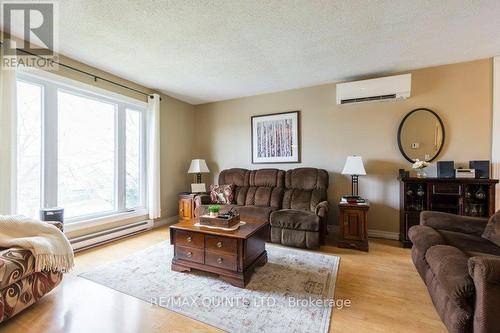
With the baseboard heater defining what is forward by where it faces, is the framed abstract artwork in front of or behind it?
in front

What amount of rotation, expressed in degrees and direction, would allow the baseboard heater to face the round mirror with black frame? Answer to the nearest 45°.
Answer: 0° — it already faces it

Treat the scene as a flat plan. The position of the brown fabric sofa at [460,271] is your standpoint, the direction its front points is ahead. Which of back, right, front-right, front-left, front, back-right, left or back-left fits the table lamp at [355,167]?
front-right

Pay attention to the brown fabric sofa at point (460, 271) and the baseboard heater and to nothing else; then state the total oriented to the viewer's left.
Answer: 1

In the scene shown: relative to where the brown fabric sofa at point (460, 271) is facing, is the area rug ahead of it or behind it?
ahead

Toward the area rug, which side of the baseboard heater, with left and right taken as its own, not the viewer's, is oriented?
front

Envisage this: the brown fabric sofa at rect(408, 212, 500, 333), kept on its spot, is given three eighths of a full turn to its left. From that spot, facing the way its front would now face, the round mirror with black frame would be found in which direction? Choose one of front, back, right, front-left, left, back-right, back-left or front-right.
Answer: back-left

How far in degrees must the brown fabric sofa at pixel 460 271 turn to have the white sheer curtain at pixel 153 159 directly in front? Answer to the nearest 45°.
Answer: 0° — it already faces it

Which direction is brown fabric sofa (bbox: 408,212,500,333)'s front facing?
to the viewer's left

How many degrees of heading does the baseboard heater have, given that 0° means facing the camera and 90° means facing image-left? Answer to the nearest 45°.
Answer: approximately 315°

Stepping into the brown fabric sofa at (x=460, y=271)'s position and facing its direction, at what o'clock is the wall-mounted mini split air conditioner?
The wall-mounted mini split air conditioner is roughly at 2 o'clock from the brown fabric sofa.

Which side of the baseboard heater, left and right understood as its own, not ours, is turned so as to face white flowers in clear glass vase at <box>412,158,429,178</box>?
front

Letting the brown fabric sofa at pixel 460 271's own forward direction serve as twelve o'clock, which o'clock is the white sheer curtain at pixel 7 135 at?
The white sheer curtain is roughly at 11 o'clock from the brown fabric sofa.
